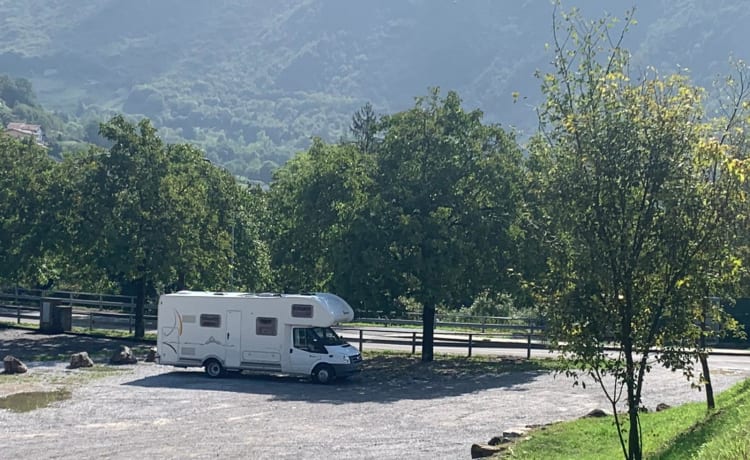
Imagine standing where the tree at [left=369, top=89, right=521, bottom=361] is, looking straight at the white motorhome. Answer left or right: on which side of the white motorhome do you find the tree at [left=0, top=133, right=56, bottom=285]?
right

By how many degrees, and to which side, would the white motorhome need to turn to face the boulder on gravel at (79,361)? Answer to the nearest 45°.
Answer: approximately 180°

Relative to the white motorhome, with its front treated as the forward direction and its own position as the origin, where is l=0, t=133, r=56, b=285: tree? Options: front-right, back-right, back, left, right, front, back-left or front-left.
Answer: back

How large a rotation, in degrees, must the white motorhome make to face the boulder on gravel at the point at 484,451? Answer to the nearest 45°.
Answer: approximately 45° to its right

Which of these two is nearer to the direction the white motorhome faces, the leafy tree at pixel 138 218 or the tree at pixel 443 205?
the tree

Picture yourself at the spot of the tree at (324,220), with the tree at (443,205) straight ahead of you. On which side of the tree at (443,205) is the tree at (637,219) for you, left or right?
right

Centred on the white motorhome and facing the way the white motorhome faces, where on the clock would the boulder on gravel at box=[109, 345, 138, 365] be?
The boulder on gravel is roughly at 6 o'clock from the white motorhome.

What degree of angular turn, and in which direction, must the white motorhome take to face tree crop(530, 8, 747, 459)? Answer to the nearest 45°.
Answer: approximately 45° to its right

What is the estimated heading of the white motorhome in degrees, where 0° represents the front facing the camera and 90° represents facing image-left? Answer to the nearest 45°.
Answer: approximately 315°

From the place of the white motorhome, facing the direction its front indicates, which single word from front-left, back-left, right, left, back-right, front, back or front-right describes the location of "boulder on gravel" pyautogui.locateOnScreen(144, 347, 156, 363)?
back

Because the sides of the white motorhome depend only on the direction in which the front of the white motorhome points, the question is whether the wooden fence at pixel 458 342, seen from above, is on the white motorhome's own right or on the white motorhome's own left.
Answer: on the white motorhome's own left

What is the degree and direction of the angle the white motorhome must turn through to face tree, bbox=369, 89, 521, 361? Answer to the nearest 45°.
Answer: approximately 45° to its left

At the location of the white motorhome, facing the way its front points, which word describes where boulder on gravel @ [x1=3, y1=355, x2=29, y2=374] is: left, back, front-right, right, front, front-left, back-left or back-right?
back-right

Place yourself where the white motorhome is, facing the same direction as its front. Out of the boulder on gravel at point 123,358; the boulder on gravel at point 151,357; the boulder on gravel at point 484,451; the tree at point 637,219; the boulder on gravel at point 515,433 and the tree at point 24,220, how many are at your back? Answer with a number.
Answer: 3
